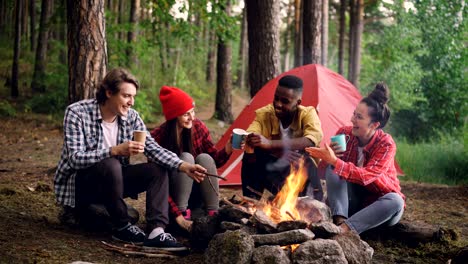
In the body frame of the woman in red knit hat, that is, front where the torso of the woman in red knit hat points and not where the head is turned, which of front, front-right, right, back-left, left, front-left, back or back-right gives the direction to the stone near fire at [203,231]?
front-right

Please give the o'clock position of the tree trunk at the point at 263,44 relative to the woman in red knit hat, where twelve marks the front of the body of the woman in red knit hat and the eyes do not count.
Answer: The tree trunk is roughly at 8 o'clock from the woman in red knit hat.

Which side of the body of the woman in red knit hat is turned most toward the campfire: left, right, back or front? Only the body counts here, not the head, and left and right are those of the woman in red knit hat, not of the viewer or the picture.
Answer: front

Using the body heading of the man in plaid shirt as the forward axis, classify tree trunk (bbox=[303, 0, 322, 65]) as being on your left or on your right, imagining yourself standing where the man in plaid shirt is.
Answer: on your left

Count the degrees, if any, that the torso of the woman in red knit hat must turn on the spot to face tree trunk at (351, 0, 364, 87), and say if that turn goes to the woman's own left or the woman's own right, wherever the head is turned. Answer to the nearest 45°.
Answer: approximately 135° to the woman's own left

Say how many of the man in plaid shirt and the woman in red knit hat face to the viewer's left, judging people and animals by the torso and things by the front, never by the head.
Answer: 0

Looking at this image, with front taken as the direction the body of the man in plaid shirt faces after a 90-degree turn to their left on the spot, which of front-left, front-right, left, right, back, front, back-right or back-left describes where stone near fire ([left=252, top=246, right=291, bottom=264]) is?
right

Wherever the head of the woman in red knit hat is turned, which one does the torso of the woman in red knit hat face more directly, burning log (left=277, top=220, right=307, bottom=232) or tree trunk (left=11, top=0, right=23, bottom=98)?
the burning log

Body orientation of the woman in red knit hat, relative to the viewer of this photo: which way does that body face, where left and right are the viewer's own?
facing the viewer and to the right of the viewer

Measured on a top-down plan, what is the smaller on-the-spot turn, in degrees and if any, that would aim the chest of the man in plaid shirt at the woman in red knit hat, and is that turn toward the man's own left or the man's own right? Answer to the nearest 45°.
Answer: approximately 90° to the man's own left
